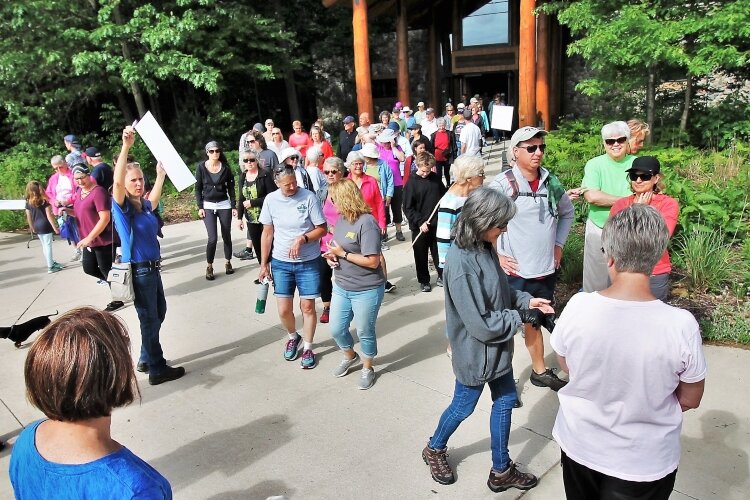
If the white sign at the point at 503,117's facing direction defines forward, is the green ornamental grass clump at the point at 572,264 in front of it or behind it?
in front

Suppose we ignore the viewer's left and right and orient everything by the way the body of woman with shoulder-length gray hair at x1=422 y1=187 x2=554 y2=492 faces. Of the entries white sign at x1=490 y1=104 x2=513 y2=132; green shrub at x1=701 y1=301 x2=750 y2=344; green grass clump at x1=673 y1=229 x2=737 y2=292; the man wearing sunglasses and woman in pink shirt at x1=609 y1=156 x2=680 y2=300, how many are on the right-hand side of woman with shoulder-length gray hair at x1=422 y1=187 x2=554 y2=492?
0

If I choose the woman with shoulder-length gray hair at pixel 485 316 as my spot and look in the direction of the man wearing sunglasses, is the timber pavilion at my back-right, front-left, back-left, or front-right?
front-left

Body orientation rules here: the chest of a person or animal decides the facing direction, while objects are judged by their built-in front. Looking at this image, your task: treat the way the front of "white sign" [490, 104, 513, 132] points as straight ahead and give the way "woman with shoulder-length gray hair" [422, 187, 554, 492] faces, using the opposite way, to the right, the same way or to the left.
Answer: to the left

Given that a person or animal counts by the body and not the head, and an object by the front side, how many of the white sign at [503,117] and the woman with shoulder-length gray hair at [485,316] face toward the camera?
1

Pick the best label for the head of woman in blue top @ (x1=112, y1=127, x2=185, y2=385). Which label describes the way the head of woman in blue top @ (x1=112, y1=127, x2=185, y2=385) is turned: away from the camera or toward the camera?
toward the camera

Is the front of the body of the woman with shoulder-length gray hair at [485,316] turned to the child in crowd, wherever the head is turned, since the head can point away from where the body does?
no

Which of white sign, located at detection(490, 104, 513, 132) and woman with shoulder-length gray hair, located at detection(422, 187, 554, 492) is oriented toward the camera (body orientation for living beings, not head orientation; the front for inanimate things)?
the white sign

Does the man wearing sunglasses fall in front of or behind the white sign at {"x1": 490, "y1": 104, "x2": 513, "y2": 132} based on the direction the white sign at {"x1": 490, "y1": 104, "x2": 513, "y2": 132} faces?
in front

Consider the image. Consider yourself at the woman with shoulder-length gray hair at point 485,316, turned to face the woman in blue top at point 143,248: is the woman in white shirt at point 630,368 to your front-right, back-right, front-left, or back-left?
back-left

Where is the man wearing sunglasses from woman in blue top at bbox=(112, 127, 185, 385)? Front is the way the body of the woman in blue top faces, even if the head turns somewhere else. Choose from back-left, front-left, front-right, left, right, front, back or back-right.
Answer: front

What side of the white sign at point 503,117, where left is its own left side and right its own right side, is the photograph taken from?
front

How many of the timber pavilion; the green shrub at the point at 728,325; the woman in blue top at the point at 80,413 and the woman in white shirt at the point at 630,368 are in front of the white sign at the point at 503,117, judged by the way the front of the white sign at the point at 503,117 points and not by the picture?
3

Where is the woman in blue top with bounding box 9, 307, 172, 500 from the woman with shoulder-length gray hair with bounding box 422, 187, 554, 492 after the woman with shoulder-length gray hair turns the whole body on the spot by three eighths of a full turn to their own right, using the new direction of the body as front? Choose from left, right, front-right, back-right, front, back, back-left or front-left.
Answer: front

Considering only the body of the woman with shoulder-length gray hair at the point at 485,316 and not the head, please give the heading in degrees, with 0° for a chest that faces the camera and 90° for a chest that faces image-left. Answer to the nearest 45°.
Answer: approximately 270°

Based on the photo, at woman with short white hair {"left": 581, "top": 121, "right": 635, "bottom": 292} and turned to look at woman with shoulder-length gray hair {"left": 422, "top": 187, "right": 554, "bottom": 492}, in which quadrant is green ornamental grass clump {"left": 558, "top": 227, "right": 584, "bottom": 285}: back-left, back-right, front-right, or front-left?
back-right

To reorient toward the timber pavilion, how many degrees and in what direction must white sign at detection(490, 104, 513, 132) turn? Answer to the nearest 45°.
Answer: approximately 180°

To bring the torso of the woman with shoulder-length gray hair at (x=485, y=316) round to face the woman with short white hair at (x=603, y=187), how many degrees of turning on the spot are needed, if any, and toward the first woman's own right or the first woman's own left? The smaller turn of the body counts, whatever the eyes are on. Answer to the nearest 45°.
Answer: approximately 45° to the first woman's own left

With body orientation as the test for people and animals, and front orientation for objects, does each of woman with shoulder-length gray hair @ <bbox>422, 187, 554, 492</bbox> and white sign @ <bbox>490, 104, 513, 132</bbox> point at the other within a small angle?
no

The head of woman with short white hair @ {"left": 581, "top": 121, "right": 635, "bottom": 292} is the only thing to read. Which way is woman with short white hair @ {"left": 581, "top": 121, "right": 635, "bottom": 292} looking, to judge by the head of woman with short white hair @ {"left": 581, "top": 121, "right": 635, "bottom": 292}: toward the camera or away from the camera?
toward the camera
